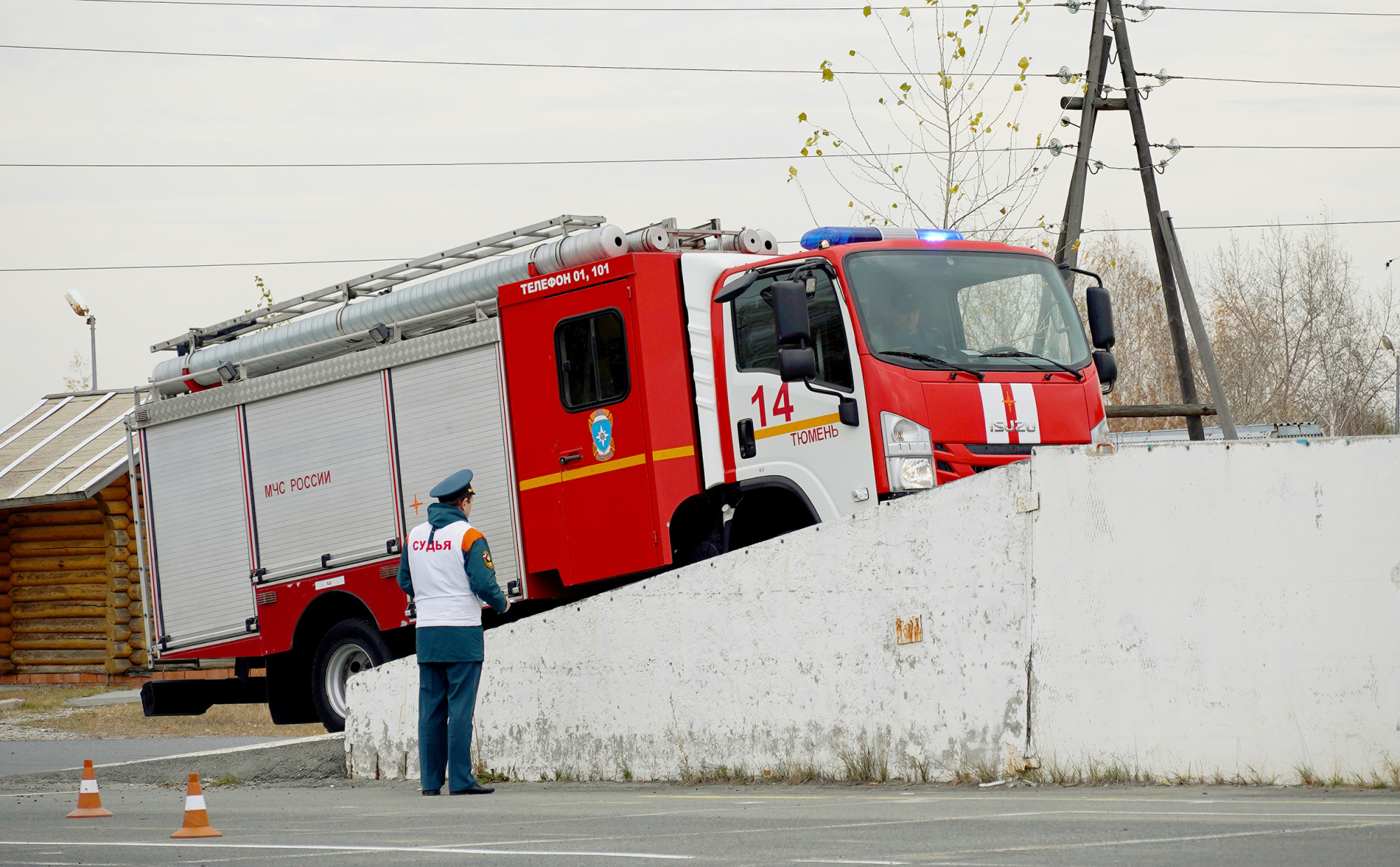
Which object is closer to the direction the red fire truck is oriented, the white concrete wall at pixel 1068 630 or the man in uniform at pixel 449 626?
the white concrete wall

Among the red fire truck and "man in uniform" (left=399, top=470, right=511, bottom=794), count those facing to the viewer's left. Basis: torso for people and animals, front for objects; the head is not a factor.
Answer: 0

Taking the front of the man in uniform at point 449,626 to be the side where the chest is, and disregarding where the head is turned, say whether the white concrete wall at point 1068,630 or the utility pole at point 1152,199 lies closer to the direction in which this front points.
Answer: the utility pole

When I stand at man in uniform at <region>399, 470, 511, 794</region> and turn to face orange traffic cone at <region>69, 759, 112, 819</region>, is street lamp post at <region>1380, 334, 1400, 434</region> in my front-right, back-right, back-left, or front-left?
back-right

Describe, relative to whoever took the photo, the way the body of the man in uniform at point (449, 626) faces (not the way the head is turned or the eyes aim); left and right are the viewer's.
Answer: facing away from the viewer and to the right of the viewer

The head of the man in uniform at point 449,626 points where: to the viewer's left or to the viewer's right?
to the viewer's right

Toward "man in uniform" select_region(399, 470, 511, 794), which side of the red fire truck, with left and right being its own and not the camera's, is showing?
right

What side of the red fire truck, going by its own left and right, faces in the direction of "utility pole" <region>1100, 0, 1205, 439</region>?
left

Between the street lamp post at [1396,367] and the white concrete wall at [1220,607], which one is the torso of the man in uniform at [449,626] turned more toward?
the street lamp post

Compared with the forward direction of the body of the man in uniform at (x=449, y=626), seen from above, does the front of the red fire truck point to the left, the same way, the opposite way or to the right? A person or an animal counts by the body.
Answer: to the right

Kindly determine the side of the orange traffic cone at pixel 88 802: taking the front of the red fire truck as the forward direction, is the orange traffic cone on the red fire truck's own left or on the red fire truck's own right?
on the red fire truck's own right

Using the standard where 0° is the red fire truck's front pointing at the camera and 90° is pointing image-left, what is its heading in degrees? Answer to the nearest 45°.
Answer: approximately 315°

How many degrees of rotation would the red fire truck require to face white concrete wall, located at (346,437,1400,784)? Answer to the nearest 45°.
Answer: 0° — it already faces it
